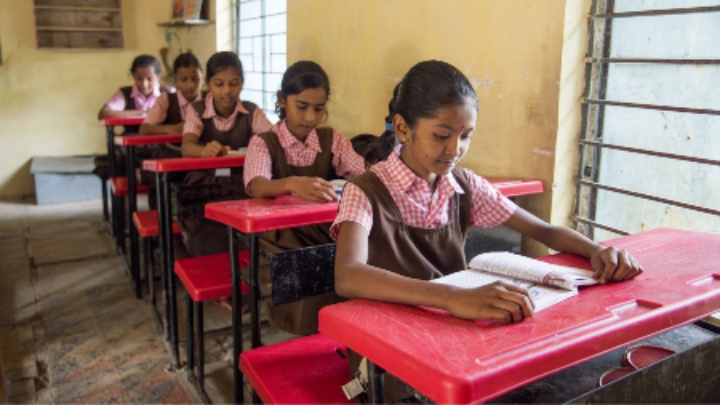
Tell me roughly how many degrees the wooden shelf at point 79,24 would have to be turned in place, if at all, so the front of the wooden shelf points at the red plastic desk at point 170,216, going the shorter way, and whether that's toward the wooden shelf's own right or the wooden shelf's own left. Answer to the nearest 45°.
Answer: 0° — it already faces it

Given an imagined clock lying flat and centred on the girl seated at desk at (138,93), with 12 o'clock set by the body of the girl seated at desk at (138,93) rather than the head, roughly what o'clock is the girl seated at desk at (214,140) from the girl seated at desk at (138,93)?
the girl seated at desk at (214,140) is roughly at 1 o'clock from the girl seated at desk at (138,93).

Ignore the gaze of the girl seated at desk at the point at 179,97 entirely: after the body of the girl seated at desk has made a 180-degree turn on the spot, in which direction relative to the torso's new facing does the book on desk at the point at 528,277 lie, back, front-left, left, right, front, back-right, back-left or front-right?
back-left

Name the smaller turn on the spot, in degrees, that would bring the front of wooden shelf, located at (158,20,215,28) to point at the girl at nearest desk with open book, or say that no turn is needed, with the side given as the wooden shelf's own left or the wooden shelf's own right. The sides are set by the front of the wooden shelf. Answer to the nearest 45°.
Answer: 0° — it already faces them

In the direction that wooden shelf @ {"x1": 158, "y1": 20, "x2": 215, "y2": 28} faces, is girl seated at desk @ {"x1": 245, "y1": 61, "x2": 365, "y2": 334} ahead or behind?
ahead

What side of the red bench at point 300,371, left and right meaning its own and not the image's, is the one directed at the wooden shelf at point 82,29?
back

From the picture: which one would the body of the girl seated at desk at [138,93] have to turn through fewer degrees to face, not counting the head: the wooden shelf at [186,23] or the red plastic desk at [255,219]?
the red plastic desk

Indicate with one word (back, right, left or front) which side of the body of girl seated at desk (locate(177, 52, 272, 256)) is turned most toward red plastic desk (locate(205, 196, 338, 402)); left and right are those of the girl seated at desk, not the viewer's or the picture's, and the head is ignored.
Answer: front

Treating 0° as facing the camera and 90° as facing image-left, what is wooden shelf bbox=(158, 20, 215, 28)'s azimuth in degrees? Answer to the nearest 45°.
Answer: approximately 0°

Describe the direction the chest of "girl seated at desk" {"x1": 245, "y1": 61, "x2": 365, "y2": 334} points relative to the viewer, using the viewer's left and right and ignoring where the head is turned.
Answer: facing the viewer and to the right of the viewer

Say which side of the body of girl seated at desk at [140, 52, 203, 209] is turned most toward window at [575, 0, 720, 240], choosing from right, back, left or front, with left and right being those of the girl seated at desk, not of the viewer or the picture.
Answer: front

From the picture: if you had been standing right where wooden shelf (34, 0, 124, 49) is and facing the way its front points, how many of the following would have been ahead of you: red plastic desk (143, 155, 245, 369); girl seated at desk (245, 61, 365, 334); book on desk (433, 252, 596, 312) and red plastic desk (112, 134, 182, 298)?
4

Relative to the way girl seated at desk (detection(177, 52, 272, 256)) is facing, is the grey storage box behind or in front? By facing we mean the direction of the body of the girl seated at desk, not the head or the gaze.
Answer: behind

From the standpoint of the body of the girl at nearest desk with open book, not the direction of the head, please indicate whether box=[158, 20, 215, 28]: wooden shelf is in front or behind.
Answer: behind
